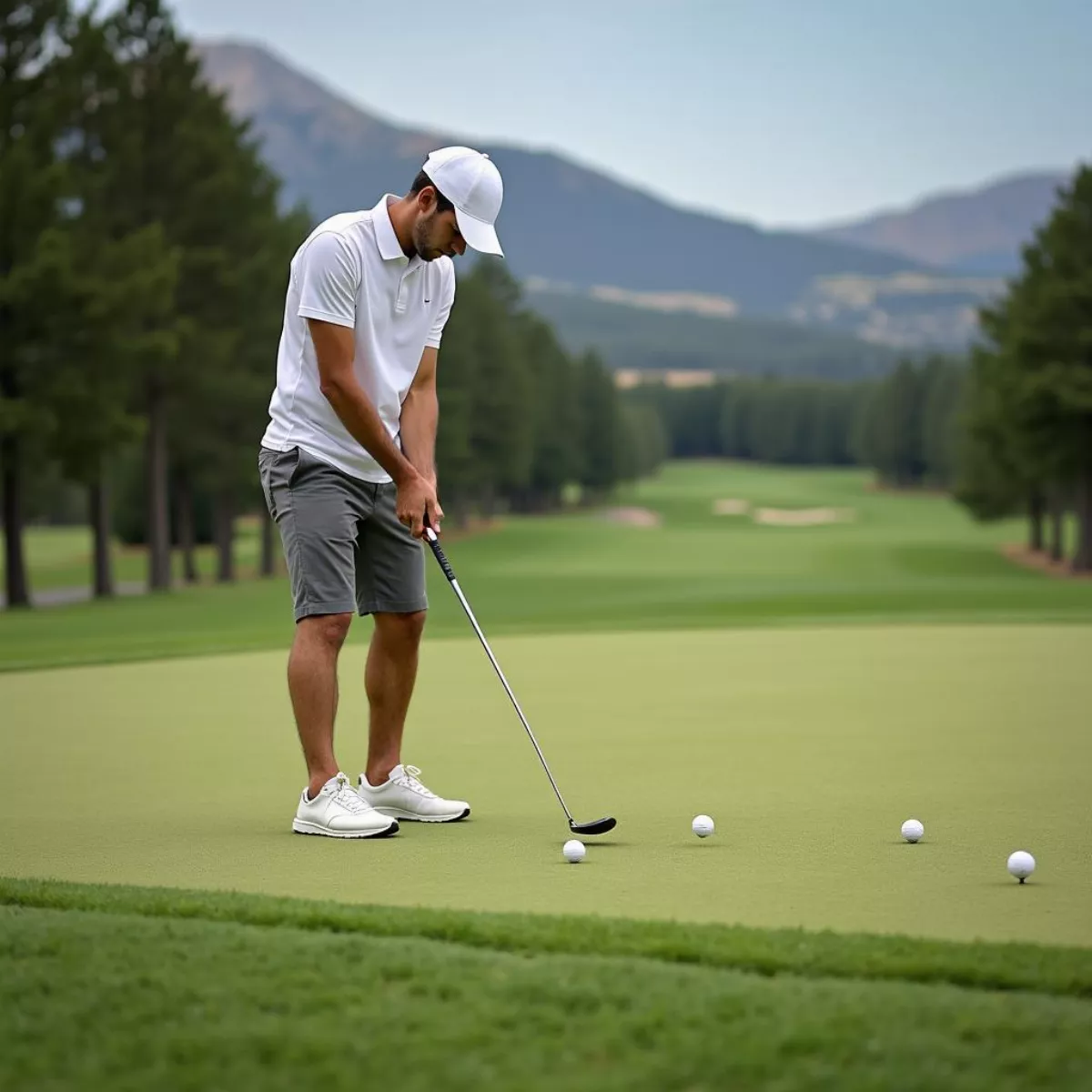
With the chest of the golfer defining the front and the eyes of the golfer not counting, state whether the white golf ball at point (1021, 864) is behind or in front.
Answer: in front

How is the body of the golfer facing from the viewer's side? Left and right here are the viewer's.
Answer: facing the viewer and to the right of the viewer

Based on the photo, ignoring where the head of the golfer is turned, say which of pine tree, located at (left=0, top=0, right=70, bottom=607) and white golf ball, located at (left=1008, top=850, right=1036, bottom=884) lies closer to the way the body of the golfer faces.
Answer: the white golf ball

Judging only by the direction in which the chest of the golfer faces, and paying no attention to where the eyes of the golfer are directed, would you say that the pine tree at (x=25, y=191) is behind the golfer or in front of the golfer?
behind
